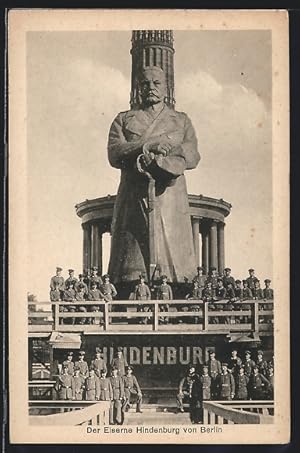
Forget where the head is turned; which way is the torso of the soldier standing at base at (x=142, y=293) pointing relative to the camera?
toward the camera

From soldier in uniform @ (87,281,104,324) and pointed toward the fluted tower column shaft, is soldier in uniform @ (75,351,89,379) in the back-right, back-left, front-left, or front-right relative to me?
back-left

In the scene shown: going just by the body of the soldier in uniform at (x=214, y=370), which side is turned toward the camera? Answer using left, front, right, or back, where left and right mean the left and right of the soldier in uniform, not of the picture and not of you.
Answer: front

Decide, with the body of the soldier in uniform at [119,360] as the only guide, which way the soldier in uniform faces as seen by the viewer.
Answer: toward the camera

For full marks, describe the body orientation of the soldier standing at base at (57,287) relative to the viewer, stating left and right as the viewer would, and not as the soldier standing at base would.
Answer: facing the viewer

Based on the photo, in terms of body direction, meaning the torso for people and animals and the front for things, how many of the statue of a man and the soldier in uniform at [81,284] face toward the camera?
2
